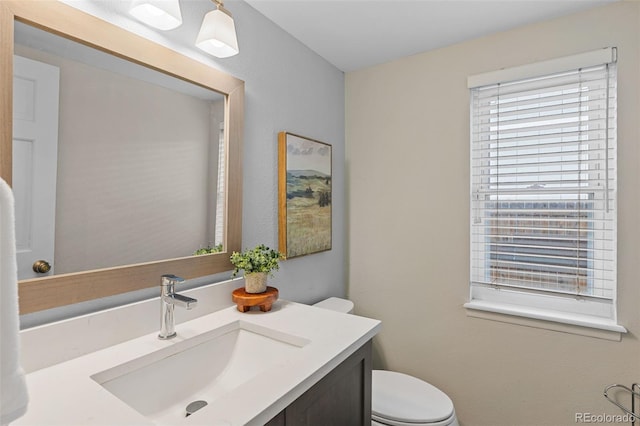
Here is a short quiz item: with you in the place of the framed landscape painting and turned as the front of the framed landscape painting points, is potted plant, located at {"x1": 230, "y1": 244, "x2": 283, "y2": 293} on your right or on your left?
on your right

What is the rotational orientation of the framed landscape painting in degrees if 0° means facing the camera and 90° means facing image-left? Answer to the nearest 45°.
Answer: approximately 315°

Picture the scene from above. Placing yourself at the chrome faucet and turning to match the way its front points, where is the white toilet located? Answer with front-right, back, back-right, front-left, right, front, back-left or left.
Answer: front-left

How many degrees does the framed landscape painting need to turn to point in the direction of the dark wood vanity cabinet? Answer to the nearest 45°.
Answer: approximately 45° to its right

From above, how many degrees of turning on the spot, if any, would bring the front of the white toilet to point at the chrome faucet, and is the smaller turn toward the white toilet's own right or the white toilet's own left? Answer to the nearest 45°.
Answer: approximately 90° to the white toilet's own right

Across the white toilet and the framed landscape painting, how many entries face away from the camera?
0

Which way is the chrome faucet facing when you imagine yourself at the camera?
facing the viewer and to the right of the viewer

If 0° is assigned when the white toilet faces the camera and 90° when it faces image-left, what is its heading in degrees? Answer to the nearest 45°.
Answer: approximately 315°

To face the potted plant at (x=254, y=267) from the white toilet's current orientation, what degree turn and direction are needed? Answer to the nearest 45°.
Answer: approximately 90° to its right

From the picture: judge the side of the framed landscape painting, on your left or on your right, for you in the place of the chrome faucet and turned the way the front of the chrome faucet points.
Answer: on your left

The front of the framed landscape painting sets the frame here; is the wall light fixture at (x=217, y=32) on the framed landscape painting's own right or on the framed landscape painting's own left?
on the framed landscape painting's own right

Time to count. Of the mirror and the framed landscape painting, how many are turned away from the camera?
0

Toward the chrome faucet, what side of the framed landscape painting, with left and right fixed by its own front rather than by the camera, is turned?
right
